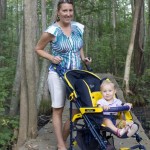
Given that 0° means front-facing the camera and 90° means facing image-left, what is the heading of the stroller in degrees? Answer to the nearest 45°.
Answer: approximately 315°

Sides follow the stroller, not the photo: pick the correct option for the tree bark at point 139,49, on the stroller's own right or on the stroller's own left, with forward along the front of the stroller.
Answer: on the stroller's own left

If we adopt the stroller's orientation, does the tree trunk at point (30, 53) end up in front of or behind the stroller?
behind
